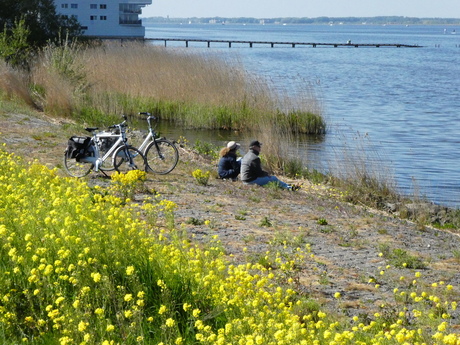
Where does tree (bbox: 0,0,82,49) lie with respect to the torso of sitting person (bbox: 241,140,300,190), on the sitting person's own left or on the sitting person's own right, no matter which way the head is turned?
on the sitting person's own left

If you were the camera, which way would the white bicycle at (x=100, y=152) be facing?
facing to the right of the viewer

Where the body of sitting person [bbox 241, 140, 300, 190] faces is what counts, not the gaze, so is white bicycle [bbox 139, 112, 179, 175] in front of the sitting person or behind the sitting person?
behind

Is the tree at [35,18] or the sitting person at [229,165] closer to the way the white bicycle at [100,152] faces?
the sitting person

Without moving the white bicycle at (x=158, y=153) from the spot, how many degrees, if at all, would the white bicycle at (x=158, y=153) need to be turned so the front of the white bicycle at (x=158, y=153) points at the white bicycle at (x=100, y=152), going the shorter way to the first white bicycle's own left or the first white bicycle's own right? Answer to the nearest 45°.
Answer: approximately 135° to the first white bicycle's own right

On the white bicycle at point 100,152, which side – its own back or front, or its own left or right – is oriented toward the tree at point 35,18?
left

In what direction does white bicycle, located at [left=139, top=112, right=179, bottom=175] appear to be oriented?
to the viewer's right
